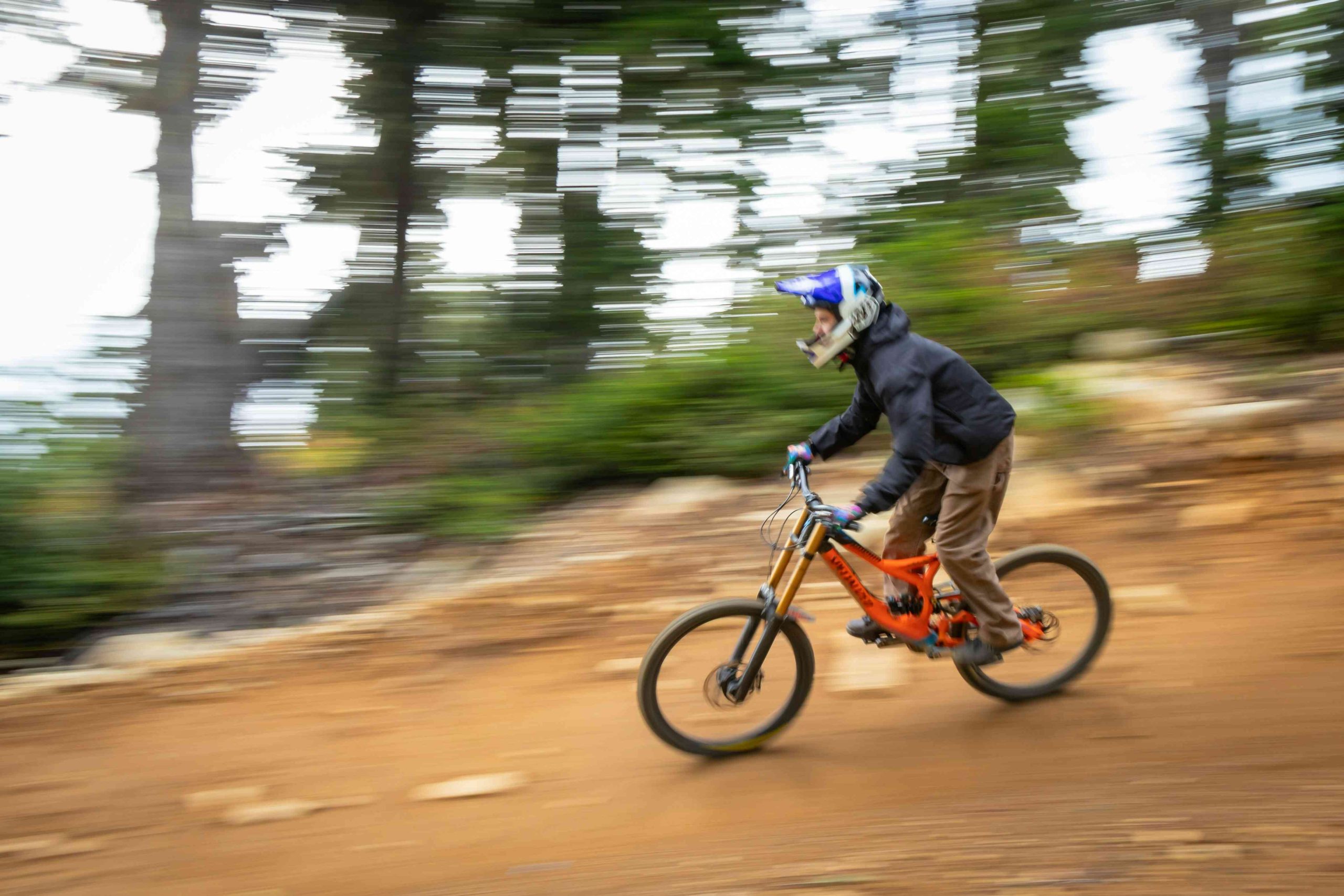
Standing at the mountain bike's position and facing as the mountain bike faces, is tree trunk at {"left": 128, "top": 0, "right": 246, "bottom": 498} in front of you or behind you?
in front

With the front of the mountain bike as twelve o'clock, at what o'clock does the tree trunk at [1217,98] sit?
The tree trunk is roughly at 4 o'clock from the mountain bike.

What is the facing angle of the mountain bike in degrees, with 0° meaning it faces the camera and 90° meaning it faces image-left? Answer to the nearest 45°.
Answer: approximately 90°

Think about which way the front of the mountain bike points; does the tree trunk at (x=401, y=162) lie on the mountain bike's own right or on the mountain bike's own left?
on the mountain bike's own right
